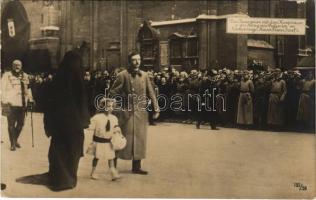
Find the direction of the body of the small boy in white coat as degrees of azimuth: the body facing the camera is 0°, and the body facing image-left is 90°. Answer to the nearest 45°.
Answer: approximately 315°

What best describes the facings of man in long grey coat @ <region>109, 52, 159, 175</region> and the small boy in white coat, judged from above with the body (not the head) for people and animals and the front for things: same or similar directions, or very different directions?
same or similar directions

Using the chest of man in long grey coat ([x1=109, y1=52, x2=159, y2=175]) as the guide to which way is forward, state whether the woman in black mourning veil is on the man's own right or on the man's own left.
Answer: on the man's own right

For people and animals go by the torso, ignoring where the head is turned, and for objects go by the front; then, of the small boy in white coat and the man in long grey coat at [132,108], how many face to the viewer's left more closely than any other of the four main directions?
0
